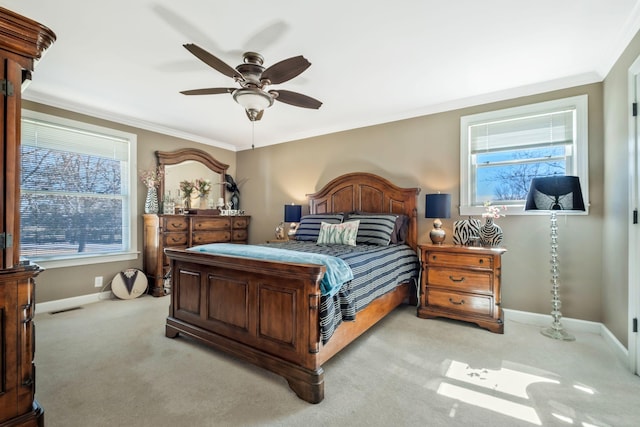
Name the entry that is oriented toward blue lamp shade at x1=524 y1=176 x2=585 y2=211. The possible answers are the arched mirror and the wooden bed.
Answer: the arched mirror

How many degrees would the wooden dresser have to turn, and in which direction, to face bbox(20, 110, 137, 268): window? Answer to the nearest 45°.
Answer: approximately 135° to its right

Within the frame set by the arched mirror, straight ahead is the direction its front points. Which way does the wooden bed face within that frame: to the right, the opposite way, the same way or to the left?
to the right

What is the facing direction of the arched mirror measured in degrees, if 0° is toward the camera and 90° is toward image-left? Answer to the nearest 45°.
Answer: approximately 315°

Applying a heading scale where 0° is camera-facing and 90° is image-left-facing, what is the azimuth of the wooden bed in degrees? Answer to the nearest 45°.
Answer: approximately 45°

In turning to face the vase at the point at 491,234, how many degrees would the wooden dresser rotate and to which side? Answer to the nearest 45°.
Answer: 0° — it already faces it

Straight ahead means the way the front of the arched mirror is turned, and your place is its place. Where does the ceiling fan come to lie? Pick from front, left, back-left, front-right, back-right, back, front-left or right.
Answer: front-right

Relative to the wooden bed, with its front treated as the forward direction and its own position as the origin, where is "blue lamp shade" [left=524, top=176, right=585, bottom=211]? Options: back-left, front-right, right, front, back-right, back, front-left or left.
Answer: back-left
